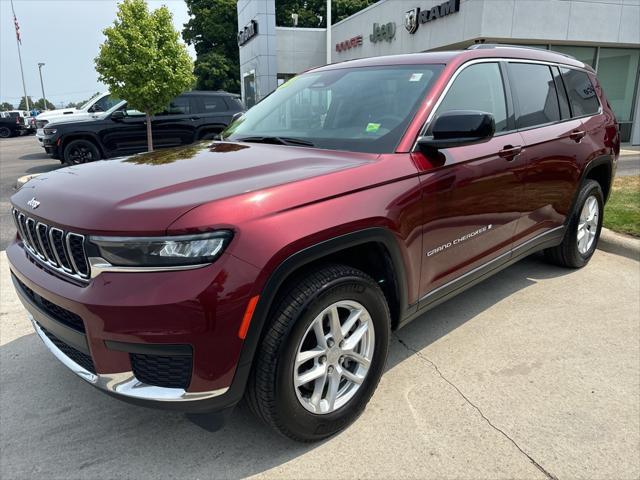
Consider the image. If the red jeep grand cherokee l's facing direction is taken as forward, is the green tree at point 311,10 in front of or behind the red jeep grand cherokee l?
behind

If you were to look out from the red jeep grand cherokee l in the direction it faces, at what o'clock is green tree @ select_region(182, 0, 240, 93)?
The green tree is roughly at 4 o'clock from the red jeep grand cherokee l.

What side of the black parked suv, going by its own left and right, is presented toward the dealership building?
back

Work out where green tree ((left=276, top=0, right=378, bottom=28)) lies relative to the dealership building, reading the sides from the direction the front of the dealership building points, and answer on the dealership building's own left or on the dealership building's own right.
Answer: on the dealership building's own right

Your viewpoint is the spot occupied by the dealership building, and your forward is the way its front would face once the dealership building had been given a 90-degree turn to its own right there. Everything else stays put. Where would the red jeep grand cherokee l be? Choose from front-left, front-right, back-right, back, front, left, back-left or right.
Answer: back-left

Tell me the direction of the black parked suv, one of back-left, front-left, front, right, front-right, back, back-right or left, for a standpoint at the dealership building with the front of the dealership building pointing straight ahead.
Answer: front

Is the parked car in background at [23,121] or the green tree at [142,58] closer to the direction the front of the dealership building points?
the green tree

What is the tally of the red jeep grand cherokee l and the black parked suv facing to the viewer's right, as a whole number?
0

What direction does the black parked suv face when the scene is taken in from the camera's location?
facing to the left of the viewer

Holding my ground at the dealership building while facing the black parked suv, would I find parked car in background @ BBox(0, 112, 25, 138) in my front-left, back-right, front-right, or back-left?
front-right

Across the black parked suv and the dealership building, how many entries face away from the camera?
0

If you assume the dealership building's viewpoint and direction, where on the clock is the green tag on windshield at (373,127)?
The green tag on windshield is roughly at 11 o'clock from the dealership building.

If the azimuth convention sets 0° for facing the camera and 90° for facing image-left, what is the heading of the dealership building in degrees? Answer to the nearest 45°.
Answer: approximately 45°

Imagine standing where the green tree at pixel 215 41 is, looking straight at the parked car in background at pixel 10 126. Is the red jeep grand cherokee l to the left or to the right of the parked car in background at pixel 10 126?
left

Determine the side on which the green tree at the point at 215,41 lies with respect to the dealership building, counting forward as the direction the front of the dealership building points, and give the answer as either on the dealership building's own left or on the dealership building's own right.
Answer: on the dealership building's own right
